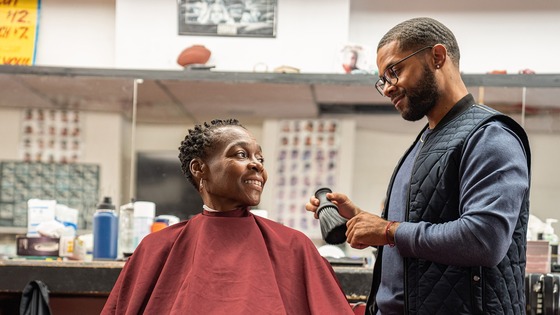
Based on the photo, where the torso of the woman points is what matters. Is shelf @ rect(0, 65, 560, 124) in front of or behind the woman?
behind

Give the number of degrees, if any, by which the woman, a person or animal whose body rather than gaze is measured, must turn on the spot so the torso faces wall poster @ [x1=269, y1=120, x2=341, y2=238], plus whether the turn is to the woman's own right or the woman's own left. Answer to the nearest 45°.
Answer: approximately 180°

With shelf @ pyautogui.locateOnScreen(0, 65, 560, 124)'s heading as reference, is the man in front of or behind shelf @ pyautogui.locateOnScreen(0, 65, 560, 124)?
in front

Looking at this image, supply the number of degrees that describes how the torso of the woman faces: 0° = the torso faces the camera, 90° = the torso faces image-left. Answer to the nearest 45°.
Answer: approximately 0°

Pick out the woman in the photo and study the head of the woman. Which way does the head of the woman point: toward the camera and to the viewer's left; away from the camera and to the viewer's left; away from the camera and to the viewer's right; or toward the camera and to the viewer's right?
toward the camera and to the viewer's right

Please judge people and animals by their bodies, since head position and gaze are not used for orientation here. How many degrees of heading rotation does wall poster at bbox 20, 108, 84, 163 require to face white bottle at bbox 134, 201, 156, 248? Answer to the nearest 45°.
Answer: approximately 45° to its left

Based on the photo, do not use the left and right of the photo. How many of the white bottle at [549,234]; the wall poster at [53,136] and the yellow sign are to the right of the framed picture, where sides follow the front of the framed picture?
2

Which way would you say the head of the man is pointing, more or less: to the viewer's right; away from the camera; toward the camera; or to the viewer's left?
to the viewer's left

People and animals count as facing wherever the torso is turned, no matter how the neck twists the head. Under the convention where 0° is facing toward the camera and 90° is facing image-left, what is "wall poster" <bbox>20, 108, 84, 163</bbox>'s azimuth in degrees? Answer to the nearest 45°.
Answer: approximately 0°

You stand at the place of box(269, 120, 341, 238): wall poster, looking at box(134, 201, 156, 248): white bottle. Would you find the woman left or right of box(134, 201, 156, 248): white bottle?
left

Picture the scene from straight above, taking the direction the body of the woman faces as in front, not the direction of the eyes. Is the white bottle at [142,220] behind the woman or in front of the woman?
behind
